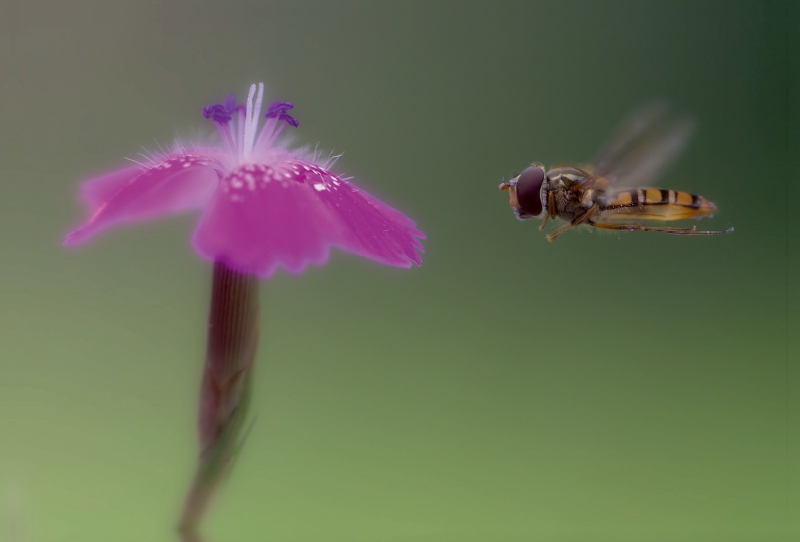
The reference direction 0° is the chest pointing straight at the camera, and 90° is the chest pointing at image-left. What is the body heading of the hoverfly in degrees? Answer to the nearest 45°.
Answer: approximately 90°
